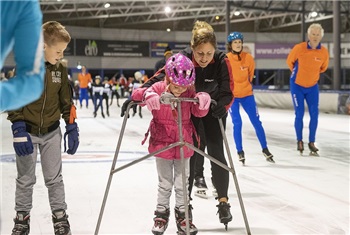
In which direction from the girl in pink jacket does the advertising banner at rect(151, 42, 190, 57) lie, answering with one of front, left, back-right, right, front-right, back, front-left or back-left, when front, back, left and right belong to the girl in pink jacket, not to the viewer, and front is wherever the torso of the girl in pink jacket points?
back

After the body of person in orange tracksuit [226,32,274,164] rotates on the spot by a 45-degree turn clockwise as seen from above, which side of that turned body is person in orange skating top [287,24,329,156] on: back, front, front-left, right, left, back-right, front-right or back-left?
back

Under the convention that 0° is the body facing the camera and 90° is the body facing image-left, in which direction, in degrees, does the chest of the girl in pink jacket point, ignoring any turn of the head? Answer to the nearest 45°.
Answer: approximately 0°

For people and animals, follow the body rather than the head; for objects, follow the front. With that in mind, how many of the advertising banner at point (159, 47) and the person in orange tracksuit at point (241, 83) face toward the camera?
2

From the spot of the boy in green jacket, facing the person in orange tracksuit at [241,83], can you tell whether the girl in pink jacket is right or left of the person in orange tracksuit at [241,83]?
right
